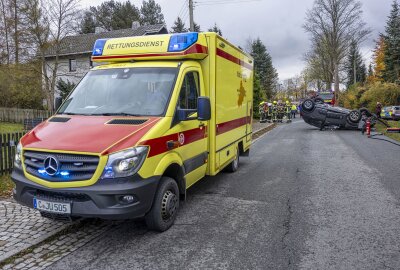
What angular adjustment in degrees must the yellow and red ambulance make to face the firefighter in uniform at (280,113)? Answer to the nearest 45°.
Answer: approximately 180°

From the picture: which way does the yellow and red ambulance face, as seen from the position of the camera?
facing the viewer and to the left of the viewer

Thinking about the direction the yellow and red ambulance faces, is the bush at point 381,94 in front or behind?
behind

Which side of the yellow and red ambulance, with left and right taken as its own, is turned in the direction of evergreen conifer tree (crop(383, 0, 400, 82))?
back

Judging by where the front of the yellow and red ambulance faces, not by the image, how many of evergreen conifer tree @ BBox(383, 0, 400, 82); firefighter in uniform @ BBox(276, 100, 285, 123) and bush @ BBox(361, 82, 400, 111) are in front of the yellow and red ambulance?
0

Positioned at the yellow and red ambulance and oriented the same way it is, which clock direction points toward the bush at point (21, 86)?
The bush is roughly at 4 o'clock from the yellow and red ambulance.

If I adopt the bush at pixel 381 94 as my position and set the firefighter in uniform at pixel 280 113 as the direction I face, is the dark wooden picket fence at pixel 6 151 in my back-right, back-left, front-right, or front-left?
front-left
